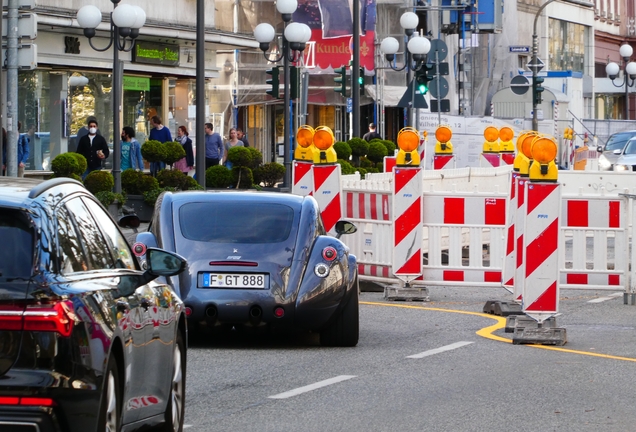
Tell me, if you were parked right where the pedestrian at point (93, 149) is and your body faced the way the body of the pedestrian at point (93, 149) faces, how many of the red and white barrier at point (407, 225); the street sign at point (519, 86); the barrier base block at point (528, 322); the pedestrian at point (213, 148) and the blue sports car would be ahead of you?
3

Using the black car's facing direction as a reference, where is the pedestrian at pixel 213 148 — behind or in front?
in front

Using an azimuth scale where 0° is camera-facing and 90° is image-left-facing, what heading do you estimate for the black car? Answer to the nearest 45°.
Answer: approximately 225°

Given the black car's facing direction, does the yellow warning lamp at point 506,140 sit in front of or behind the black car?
in front

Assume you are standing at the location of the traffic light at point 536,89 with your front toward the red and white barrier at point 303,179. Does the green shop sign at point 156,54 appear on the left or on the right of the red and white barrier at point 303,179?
right

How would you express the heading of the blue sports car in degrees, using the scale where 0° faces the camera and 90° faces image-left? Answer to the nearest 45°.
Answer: approximately 180°

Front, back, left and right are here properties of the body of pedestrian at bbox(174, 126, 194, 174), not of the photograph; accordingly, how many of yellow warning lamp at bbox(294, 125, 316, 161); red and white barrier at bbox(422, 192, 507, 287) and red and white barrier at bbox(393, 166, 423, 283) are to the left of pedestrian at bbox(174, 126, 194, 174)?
3
